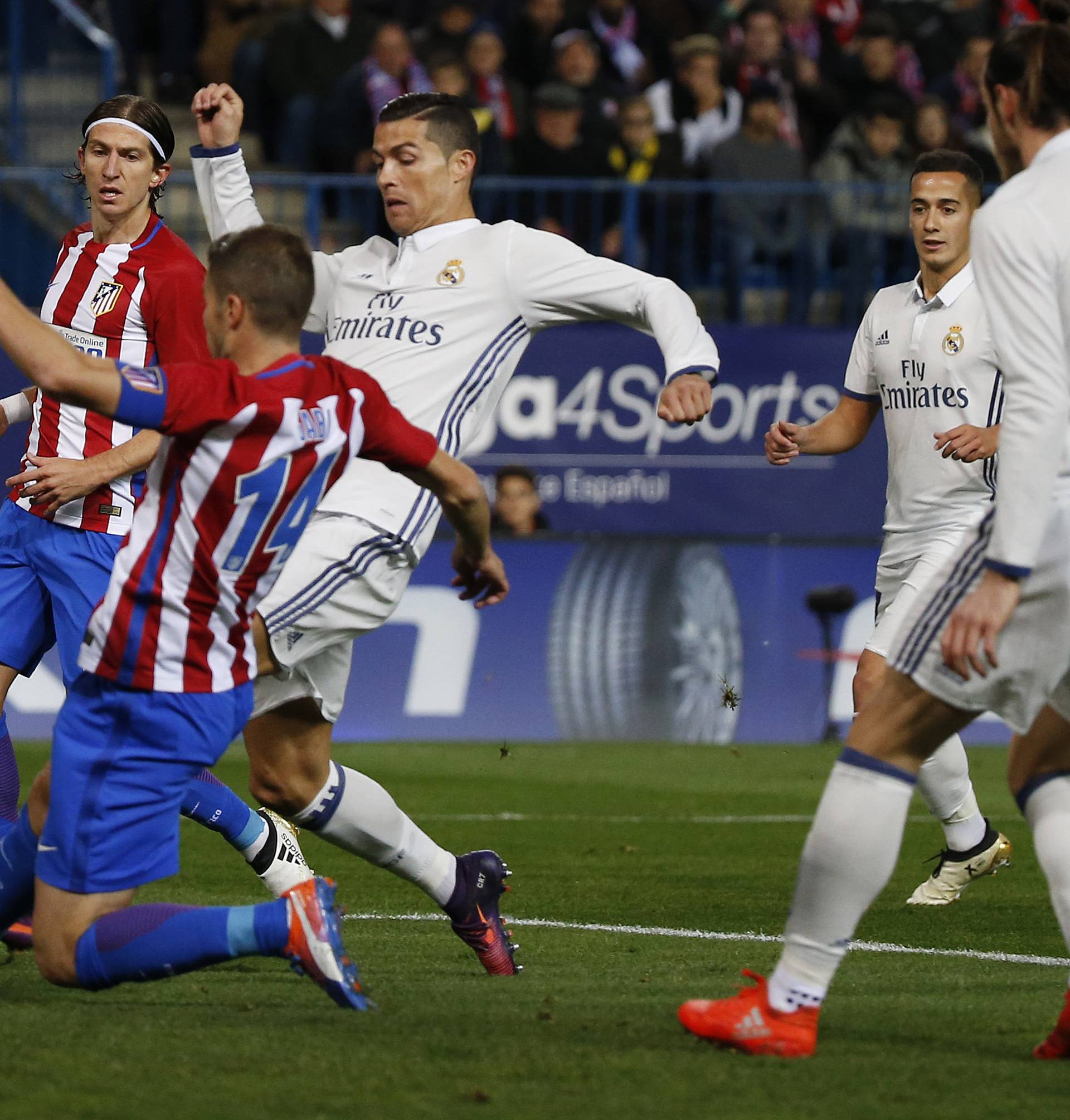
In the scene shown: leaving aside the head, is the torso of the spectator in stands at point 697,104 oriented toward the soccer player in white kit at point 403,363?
yes

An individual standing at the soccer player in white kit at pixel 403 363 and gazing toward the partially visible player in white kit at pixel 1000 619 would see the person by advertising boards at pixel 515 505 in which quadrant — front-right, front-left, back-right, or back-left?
back-left

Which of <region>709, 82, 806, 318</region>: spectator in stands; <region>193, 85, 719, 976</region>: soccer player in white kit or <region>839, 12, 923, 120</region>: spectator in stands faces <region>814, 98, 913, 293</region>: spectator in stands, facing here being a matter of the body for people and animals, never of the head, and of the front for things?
<region>839, 12, 923, 120</region>: spectator in stands

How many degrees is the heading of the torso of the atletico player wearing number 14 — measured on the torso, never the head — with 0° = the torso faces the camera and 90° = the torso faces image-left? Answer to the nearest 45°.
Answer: approximately 135°

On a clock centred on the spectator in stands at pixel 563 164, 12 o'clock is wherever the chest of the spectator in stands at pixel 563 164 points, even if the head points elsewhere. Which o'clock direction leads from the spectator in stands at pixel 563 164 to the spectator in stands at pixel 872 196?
the spectator in stands at pixel 872 196 is roughly at 9 o'clock from the spectator in stands at pixel 563 164.

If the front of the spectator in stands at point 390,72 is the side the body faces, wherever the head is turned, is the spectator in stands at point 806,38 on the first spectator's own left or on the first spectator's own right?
on the first spectator's own left

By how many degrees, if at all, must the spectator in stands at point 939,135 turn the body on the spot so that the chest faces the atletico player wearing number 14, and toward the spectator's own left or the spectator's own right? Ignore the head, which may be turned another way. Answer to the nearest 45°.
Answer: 0° — they already face them
